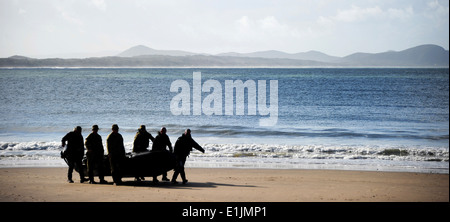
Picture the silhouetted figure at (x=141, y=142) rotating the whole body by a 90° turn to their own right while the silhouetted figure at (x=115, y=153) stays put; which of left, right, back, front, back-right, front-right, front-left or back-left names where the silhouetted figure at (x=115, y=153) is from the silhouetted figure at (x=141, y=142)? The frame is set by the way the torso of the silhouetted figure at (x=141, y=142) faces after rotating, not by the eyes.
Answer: front-right

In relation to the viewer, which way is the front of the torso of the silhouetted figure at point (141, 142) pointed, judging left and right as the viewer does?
facing to the right of the viewer

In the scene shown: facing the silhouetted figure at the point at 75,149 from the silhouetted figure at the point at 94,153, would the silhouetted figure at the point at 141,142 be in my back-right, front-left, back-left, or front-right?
back-right

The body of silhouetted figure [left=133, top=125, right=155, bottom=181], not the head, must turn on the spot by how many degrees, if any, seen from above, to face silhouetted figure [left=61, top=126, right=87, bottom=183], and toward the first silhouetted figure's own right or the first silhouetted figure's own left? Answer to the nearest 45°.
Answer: approximately 180°

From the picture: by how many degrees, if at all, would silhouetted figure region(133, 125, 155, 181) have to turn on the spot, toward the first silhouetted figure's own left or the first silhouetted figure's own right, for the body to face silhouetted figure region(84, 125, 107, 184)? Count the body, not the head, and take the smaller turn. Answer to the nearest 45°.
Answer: approximately 180°
